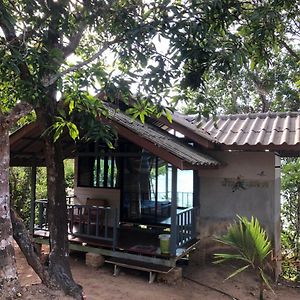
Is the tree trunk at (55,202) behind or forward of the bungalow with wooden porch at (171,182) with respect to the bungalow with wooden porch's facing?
forward

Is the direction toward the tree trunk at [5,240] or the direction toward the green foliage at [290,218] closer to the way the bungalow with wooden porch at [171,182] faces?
the tree trunk

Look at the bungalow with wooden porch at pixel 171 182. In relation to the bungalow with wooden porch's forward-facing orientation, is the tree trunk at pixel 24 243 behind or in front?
in front

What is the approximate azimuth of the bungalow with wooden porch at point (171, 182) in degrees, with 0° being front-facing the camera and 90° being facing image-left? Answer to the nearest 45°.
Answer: approximately 45°
